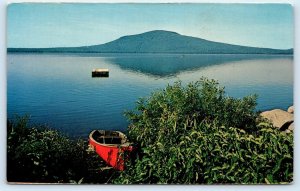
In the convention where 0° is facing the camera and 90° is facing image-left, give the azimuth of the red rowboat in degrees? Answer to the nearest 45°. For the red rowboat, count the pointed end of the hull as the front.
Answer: approximately 315°
